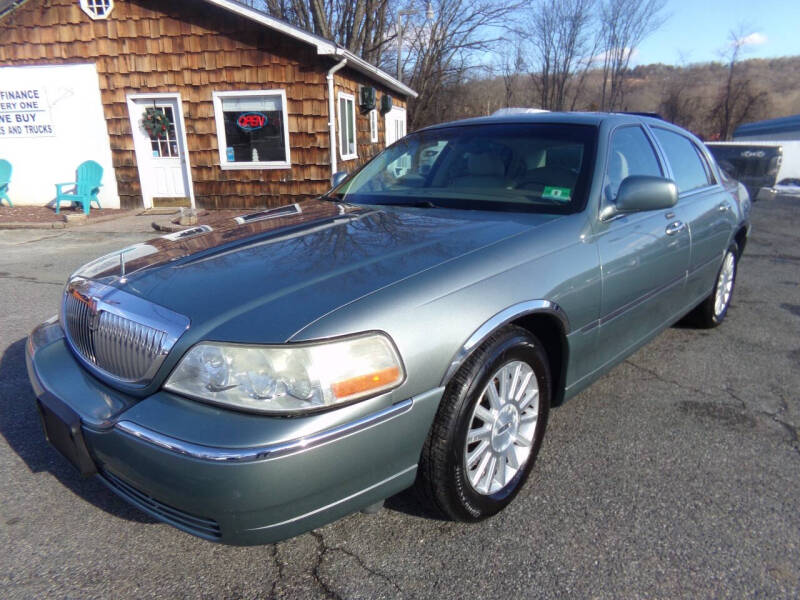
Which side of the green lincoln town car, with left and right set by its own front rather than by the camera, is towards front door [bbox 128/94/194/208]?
right

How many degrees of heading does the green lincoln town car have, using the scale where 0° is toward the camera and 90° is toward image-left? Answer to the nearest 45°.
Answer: approximately 45°

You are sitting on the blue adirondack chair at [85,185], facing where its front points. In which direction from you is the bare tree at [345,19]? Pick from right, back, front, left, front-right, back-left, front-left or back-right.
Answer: back

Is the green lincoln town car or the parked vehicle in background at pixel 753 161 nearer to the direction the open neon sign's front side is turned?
the green lincoln town car

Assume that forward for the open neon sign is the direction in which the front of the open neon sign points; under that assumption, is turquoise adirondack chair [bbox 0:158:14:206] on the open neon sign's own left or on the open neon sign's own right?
on the open neon sign's own right

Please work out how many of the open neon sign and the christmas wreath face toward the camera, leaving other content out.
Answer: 2

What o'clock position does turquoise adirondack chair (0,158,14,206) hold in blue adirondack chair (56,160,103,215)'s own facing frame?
The turquoise adirondack chair is roughly at 3 o'clock from the blue adirondack chair.
